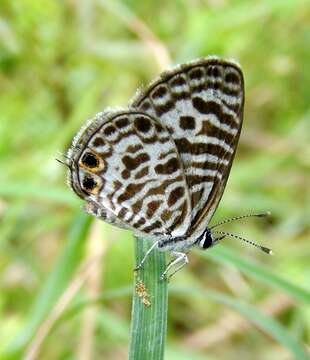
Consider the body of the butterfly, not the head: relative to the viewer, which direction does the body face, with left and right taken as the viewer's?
facing to the right of the viewer
